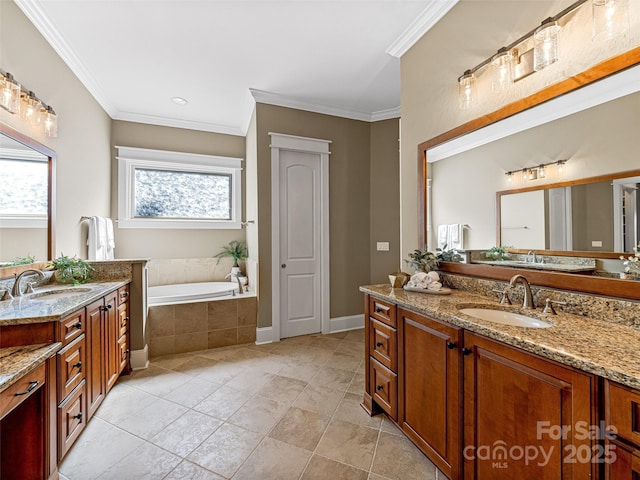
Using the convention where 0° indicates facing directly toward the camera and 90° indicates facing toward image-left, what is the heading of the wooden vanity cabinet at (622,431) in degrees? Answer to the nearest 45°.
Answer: approximately 45°

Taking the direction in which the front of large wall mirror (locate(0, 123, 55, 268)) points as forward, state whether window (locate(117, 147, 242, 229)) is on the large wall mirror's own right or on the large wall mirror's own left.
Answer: on the large wall mirror's own left

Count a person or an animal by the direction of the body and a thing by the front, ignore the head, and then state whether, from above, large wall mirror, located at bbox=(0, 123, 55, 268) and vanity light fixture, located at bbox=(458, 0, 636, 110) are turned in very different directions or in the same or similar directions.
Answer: very different directions

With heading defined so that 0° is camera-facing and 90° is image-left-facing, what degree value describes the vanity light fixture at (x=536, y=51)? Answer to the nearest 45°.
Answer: approximately 45°

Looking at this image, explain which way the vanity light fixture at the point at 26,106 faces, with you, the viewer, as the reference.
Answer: facing the viewer and to the right of the viewer

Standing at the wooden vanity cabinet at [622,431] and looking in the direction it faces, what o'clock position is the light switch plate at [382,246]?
The light switch plate is roughly at 3 o'clock from the wooden vanity cabinet.

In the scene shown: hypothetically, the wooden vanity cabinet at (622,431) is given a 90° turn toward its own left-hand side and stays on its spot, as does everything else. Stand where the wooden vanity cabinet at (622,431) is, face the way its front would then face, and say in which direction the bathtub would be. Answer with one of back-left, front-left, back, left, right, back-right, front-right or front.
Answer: back-right

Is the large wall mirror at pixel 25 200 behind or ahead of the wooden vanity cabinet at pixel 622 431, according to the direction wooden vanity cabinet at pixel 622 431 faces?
ahead

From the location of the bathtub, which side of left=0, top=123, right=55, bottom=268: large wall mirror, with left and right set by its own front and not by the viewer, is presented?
left

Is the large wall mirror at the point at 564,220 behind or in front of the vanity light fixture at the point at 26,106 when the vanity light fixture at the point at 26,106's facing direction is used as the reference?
in front

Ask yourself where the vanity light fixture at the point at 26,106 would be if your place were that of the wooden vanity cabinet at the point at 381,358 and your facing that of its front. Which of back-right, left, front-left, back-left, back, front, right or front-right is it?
front-right
